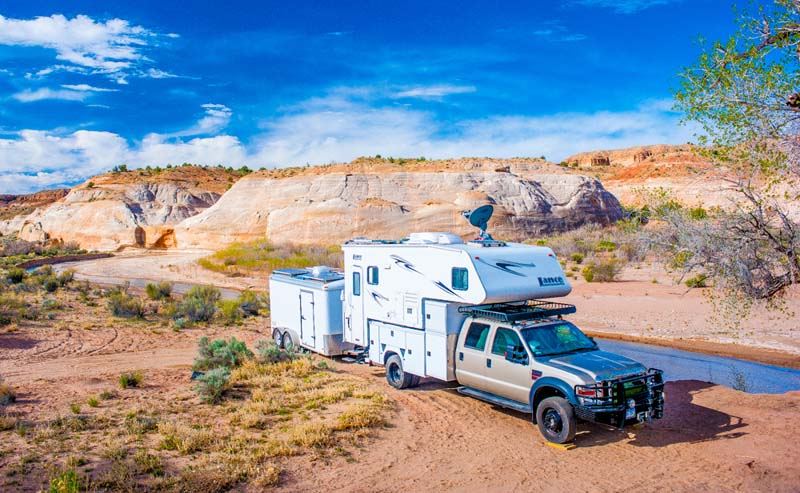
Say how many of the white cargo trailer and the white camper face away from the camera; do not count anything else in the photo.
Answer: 0

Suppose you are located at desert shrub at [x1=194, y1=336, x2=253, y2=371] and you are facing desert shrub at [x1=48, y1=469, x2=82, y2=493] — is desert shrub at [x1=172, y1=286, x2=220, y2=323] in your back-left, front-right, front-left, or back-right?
back-right

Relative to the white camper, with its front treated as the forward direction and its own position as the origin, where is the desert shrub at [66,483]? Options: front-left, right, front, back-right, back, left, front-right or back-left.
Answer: right

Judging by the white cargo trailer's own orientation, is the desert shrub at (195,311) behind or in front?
behind

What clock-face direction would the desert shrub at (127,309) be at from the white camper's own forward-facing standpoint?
The desert shrub is roughly at 6 o'clock from the white camper.

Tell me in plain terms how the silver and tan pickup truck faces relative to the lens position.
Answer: facing the viewer and to the right of the viewer

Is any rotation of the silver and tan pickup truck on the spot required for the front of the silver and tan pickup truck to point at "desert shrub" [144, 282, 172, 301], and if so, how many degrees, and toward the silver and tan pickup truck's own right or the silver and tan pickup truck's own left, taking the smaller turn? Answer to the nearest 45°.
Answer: approximately 180°

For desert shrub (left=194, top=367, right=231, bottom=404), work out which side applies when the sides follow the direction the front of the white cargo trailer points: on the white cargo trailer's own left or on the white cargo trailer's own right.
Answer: on the white cargo trailer's own right

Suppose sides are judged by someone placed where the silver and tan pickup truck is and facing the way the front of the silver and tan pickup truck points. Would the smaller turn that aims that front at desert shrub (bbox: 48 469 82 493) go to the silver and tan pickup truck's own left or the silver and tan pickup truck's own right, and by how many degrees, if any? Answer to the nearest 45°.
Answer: approximately 90° to the silver and tan pickup truck's own right

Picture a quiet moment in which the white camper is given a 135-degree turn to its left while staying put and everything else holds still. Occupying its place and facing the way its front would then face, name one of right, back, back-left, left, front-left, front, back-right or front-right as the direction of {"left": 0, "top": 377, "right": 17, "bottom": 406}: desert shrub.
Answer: left

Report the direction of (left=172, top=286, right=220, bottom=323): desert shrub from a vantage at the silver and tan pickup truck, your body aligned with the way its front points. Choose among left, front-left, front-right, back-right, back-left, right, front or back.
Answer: back

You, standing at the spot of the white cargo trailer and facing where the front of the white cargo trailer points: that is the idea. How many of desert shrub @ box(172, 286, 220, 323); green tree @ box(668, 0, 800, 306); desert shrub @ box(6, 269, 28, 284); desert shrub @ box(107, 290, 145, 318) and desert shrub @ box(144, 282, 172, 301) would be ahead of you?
1

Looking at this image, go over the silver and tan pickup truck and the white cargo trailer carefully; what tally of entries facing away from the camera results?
0

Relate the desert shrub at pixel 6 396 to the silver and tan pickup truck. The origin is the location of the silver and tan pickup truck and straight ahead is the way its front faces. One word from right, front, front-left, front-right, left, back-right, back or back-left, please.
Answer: back-right
